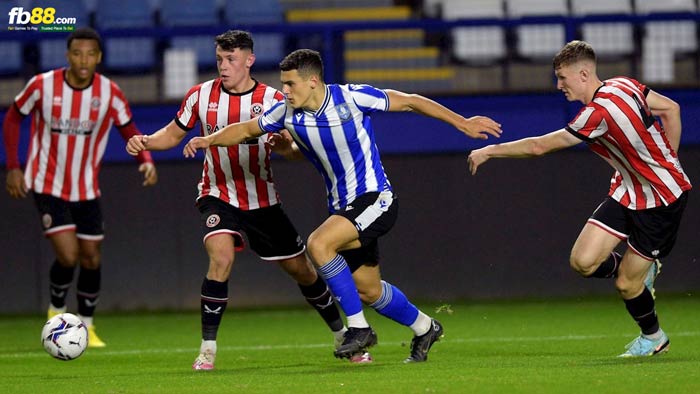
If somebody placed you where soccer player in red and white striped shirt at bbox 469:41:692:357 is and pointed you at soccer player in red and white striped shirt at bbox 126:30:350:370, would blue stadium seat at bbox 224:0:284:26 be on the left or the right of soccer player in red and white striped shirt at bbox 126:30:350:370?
right

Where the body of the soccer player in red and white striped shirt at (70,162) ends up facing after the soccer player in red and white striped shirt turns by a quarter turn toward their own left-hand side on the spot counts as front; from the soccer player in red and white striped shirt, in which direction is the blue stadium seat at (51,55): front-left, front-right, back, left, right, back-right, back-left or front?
left

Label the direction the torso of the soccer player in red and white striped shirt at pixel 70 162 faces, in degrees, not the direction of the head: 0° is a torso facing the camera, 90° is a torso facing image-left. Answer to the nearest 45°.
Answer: approximately 0°

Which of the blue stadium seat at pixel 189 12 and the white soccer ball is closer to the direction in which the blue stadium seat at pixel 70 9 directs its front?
the white soccer ball

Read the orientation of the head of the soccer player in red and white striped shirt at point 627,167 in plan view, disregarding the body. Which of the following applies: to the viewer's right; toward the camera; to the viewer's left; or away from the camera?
to the viewer's left

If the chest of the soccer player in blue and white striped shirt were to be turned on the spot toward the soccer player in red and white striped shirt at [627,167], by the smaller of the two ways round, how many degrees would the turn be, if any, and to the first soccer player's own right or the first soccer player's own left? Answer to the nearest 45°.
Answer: approximately 135° to the first soccer player's own left

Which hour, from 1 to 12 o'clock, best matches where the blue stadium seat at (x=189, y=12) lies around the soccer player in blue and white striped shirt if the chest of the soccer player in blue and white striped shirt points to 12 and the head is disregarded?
The blue stadium seat is roughly at 4 o'clock from the soccer player in blue and white striped shirt.

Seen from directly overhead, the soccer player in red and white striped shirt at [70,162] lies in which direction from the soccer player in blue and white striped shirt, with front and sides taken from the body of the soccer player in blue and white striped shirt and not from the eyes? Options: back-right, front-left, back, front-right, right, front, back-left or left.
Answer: right
